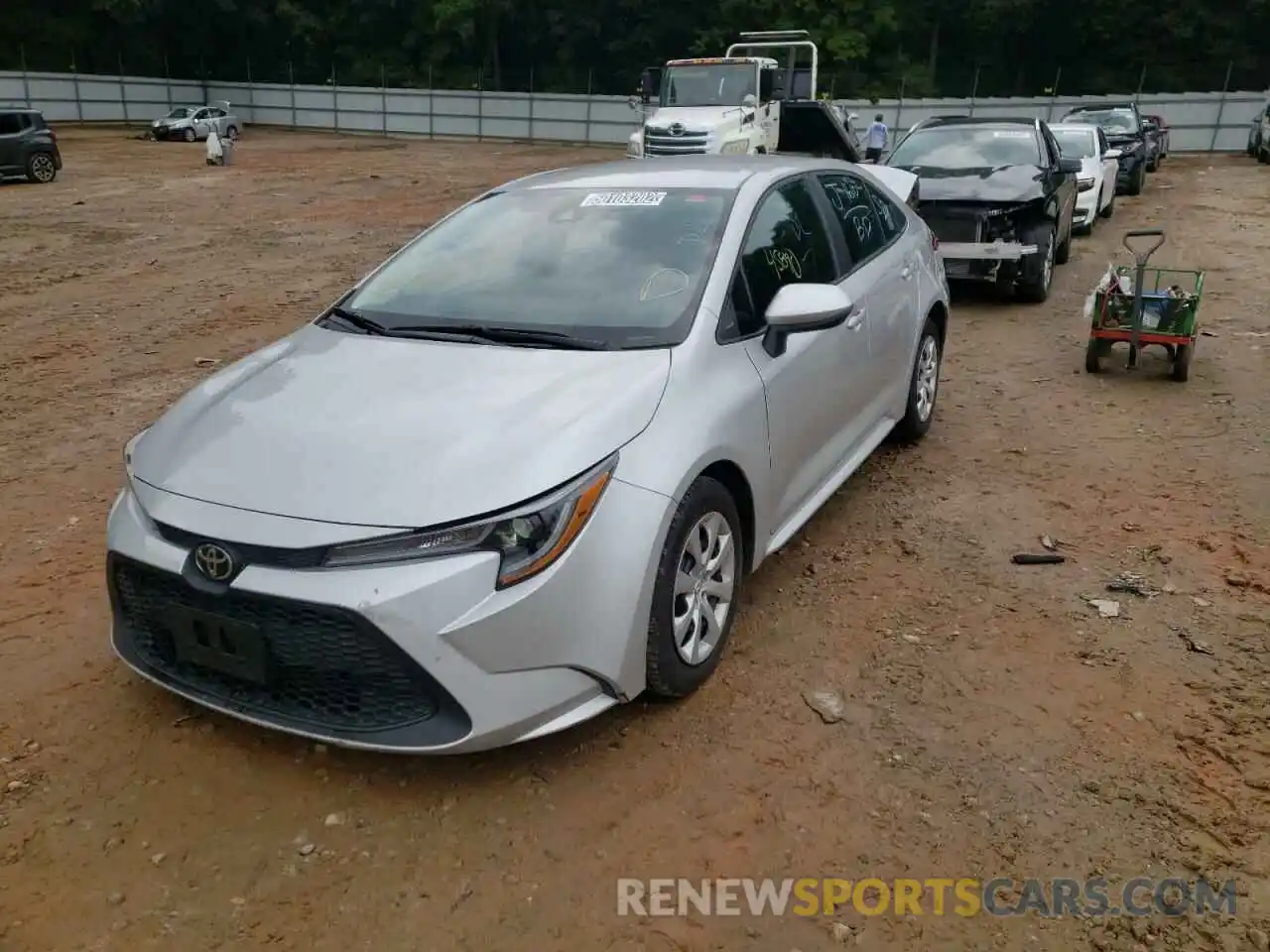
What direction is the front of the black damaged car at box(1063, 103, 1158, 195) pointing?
toward the camera

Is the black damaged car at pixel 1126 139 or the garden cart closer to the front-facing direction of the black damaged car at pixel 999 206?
the garden cart

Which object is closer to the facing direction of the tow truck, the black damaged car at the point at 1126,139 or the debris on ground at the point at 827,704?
the debris on ground

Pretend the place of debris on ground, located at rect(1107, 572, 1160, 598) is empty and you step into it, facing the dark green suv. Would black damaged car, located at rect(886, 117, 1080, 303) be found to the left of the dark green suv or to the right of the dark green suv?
right

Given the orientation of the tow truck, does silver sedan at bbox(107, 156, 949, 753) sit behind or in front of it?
in front

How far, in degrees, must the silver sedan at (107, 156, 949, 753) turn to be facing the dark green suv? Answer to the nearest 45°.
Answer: approximately 90° to its right

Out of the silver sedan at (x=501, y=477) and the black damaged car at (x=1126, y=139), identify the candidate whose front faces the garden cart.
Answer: the black damaged car

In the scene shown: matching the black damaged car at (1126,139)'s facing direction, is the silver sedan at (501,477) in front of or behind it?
in front

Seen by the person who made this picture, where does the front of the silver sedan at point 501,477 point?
facing the viewer and to the left of the viewer

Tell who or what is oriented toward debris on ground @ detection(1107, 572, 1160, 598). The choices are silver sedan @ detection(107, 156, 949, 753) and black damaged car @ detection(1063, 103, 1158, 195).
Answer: the black damaged car
